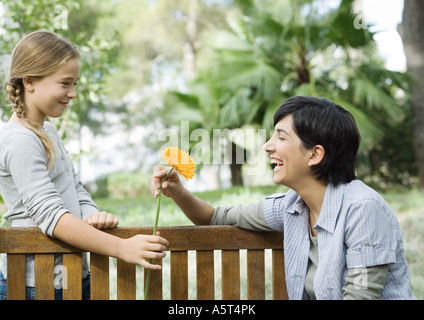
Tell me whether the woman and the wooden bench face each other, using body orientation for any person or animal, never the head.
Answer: no

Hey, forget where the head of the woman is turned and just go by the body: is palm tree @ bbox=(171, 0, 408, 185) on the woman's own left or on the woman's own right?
on the woman's own right

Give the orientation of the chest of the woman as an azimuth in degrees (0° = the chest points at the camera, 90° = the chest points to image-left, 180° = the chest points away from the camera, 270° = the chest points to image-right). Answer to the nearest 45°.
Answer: approximately 45°

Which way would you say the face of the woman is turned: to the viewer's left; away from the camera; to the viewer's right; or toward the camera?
to the viewer's left
